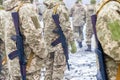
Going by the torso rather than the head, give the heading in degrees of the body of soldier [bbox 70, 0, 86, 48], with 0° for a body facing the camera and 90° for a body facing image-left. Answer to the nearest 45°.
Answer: approximately 180°

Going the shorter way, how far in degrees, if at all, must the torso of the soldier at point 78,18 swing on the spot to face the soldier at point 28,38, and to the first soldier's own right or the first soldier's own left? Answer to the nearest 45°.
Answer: approximately 180°

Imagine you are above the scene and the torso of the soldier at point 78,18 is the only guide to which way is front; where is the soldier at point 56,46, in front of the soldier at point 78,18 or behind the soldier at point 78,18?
behind

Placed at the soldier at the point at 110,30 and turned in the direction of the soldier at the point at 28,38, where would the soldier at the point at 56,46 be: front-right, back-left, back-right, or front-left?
front-right

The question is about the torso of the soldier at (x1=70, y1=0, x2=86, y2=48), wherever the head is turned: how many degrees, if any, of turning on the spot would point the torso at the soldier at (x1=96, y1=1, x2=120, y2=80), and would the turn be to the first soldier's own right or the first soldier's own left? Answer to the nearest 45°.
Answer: approximately 180°
